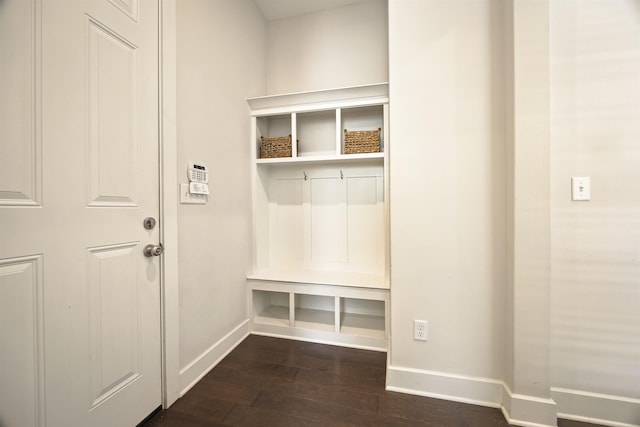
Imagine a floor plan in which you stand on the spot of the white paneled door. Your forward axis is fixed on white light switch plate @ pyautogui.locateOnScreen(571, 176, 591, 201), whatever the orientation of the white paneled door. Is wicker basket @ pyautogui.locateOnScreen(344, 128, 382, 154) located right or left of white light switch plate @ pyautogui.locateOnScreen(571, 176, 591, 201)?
left

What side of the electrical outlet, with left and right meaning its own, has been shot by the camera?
front

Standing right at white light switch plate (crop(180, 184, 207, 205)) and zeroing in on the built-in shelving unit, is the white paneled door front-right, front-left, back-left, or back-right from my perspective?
back-right

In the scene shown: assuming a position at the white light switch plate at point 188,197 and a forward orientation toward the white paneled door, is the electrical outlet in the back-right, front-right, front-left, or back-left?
back-left

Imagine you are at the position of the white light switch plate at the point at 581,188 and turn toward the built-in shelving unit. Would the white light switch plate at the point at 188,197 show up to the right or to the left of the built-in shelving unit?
left

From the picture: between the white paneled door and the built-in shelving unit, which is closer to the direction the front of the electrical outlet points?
the white paneled door

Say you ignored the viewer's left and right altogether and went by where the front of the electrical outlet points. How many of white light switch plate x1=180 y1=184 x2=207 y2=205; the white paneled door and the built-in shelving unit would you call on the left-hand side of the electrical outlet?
0

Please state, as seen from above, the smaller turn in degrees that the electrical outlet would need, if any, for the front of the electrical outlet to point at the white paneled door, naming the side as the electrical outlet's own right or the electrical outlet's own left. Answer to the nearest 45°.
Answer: approximately 45° to the electrical outlet's own right

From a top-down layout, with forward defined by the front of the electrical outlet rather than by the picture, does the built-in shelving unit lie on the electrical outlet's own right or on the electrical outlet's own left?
on the electrical outlet's own right
